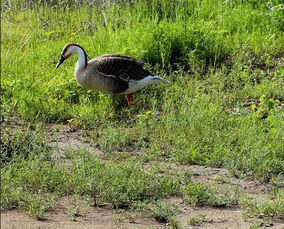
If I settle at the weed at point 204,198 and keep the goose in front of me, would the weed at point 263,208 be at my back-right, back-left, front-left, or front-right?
back-right

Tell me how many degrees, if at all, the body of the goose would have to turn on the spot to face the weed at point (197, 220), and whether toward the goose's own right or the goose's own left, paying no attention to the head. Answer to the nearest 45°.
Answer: approximately 90° to the goose's own left

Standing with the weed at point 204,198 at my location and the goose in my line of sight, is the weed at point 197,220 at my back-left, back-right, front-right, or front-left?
back-left

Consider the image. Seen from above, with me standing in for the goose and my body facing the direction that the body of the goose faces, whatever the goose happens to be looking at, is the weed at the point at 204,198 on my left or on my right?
on my left

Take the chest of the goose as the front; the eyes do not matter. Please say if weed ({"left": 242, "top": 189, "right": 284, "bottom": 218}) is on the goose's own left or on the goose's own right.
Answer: on the goose's own left

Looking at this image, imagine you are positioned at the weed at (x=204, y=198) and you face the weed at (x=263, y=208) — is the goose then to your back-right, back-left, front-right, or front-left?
back-left

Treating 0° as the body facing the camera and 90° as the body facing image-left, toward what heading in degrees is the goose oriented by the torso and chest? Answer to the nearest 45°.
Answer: approximately 90°
